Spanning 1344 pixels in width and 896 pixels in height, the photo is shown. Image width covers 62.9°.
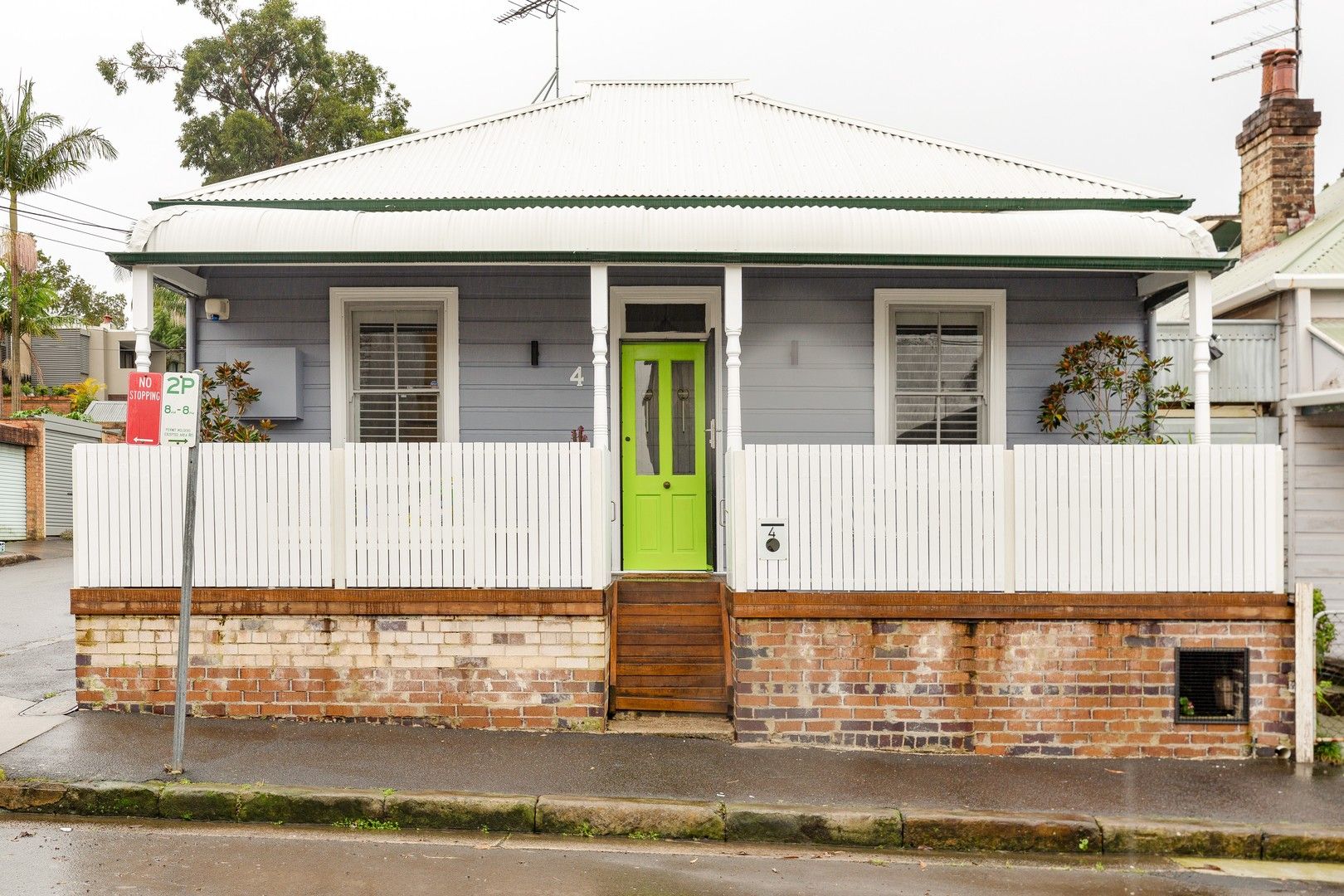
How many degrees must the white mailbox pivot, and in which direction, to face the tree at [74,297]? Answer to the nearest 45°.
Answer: approximately 135° to its right

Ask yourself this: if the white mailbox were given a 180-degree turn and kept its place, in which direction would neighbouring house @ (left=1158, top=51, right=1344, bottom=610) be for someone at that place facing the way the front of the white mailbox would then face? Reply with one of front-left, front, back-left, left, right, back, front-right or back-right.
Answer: front-right

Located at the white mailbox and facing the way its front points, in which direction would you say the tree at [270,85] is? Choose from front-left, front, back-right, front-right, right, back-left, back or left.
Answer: back-right

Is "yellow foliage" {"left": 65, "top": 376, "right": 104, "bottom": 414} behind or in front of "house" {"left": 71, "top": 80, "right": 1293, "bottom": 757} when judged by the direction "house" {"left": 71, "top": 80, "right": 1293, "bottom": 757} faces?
behind

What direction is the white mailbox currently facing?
toward the camera

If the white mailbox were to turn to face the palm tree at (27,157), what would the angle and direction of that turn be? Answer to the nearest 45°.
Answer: approximately 135° to its right

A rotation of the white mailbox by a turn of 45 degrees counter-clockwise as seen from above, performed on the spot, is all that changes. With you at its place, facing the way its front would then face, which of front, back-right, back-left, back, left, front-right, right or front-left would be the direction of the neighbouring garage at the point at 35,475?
back

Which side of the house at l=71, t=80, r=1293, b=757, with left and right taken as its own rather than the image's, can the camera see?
front
